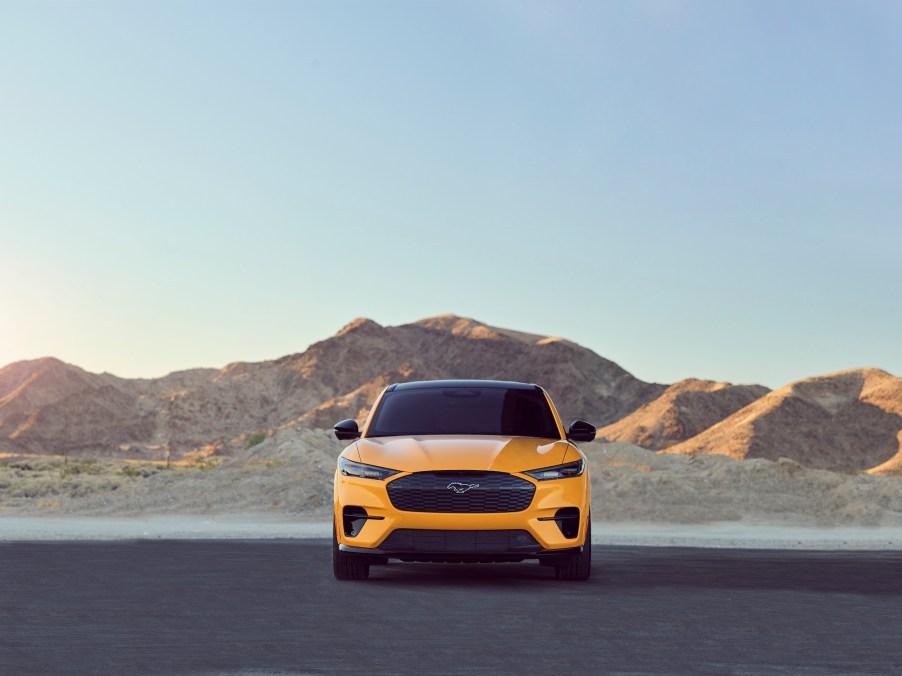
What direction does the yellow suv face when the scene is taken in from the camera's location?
facing the viewer
